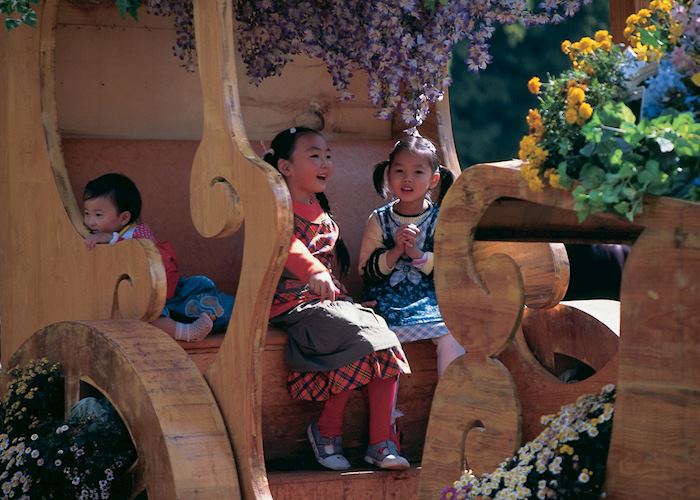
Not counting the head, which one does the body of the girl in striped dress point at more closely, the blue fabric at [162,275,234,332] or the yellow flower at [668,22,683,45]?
the yellow flower

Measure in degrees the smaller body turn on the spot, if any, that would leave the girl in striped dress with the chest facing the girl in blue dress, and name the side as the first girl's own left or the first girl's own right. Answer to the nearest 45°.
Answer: approximately 90° to the first girl's own left

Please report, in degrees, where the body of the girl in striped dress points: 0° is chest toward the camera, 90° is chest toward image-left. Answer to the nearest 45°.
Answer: approximately 315°

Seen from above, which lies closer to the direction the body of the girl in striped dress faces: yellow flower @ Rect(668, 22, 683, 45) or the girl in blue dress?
the yellow flower
